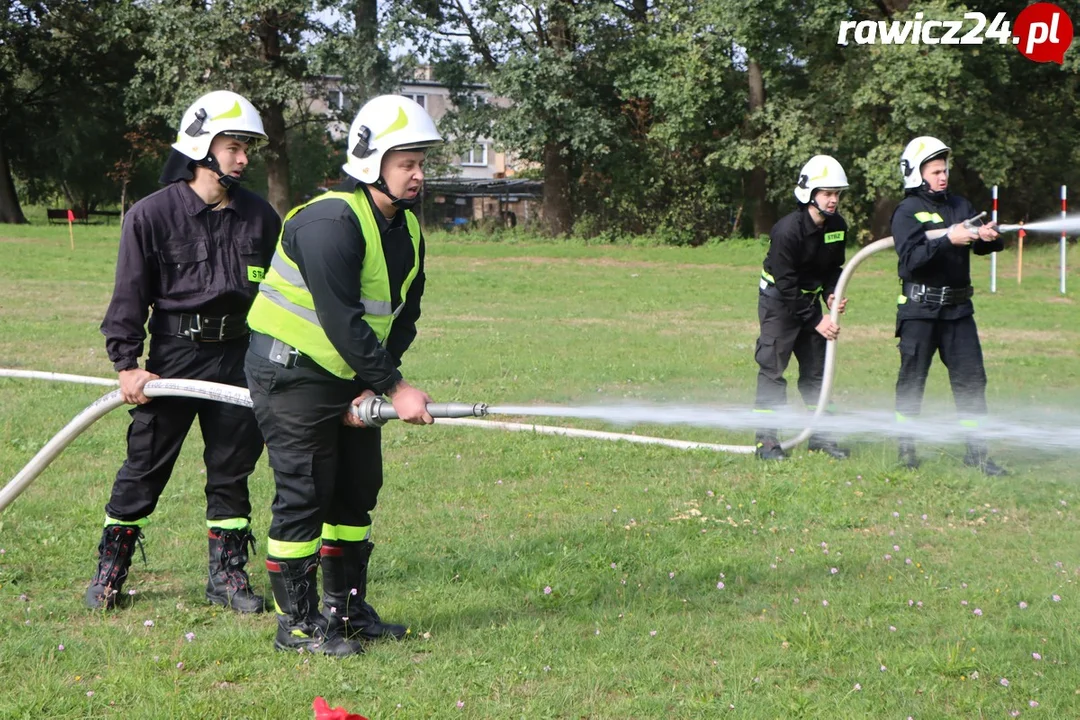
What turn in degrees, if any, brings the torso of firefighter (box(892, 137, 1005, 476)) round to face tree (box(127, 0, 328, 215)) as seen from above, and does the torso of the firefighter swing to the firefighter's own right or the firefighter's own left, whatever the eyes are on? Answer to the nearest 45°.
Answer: approximately 180°

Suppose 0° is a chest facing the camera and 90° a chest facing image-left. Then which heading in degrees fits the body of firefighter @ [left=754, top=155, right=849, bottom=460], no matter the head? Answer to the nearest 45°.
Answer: approximately 315°

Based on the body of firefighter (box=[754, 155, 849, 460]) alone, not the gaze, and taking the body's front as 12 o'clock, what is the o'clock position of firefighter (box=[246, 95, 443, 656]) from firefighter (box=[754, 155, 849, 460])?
firefighter (box=[246, 95, 443, 656]) is roughly at 2 o'clock from firefighter (box=[754, 155, 849, 460]).

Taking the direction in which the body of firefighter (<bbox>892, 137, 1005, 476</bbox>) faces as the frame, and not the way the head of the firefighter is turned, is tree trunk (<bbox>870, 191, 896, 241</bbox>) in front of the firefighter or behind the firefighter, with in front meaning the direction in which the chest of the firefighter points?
behind

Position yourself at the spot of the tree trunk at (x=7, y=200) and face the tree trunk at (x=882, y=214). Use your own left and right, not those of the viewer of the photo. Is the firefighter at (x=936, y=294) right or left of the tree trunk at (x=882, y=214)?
right

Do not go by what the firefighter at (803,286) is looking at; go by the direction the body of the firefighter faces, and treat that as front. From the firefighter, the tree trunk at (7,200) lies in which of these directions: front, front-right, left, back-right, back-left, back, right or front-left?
back

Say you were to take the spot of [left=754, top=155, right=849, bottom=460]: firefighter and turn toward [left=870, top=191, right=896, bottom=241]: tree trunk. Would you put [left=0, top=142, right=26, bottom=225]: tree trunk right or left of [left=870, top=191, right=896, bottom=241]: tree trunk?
left

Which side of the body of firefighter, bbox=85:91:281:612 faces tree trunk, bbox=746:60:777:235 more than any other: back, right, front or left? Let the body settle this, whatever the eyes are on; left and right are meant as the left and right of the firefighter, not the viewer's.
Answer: left

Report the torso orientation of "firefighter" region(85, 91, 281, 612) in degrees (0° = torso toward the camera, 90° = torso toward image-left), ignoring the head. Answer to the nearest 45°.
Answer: approximately 315°
